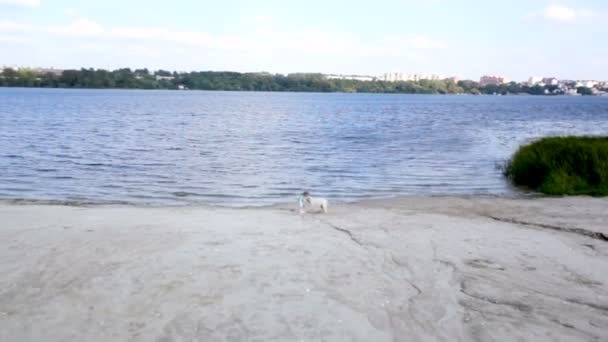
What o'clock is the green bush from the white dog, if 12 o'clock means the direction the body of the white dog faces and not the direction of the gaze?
The green bush is roughly at 5 o'clock from the white dog.

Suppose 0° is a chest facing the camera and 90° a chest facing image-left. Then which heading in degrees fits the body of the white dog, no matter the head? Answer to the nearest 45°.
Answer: approximately 90°
